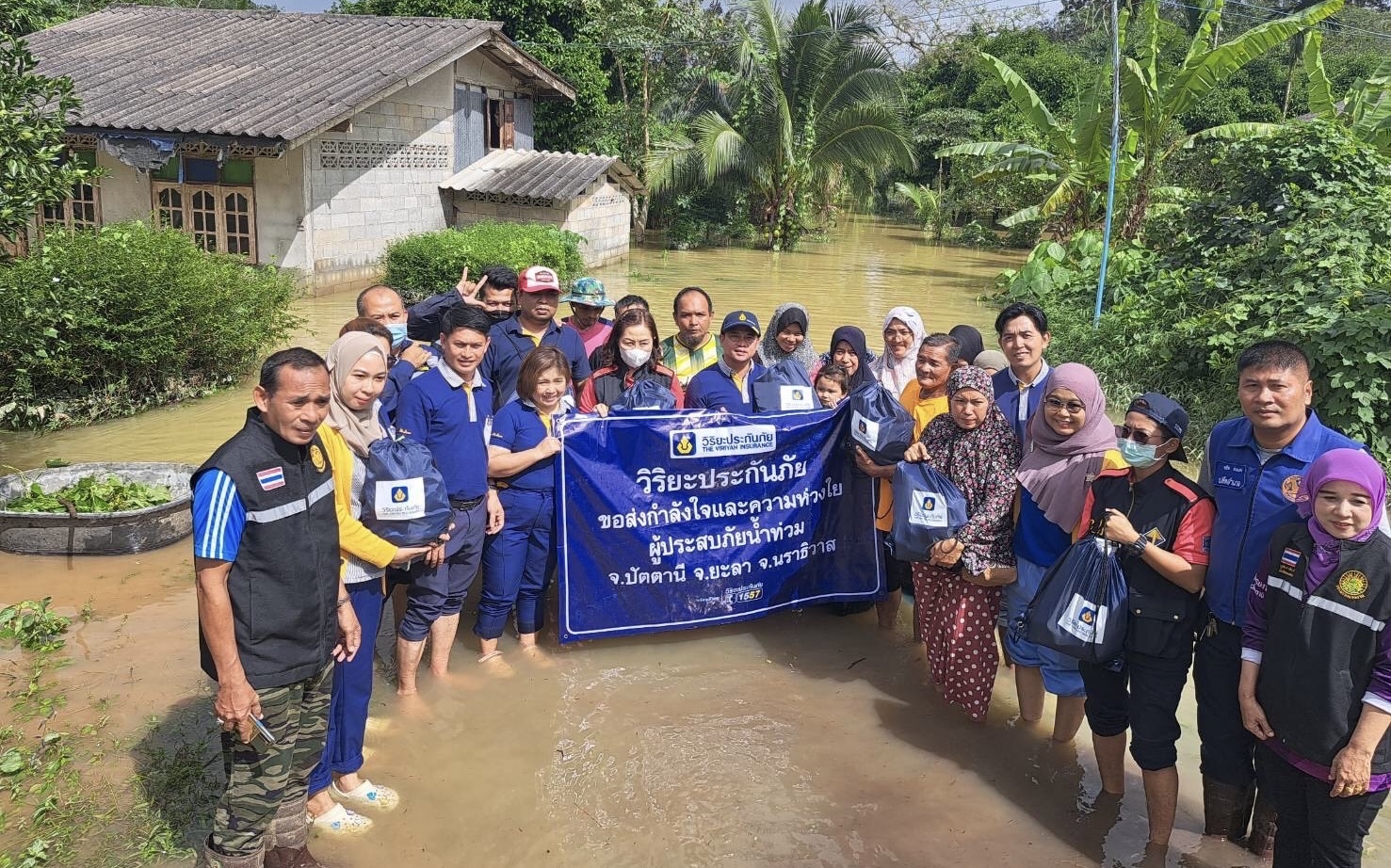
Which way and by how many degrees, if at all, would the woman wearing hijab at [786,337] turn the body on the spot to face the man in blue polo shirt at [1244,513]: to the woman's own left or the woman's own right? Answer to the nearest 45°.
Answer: approximately 45° to the woman's own left

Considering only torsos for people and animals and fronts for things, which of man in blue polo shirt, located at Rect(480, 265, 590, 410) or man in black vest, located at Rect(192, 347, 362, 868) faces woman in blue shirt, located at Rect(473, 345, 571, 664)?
the man in blue polo shirt

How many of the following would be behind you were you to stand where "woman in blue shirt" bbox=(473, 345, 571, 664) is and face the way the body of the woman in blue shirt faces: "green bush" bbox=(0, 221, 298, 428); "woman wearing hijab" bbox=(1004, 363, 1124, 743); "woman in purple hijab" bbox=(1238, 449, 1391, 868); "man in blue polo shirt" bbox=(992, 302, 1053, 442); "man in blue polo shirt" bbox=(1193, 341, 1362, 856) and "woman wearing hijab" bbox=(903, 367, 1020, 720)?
1

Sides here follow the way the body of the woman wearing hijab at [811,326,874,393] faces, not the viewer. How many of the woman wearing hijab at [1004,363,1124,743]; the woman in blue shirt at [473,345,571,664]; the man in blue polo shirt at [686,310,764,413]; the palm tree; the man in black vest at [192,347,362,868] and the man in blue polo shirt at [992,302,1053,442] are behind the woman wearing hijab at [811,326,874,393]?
1

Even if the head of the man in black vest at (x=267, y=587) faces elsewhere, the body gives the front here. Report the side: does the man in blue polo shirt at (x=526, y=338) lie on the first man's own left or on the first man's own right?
on the first man's own left

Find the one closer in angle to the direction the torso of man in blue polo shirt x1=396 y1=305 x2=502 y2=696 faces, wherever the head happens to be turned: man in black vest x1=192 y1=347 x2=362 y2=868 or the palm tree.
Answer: the man in black vest

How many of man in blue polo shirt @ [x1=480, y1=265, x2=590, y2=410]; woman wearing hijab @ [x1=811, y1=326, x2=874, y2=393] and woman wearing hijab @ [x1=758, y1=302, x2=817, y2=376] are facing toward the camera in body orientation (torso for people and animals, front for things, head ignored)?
3

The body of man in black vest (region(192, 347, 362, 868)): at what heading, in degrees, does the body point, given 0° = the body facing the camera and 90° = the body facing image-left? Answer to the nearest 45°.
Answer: approximately 315°

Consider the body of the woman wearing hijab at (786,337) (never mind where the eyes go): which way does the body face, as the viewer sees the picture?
toward the camera

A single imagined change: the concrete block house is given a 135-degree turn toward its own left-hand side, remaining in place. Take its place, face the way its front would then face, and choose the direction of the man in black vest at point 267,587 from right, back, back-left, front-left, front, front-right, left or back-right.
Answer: right

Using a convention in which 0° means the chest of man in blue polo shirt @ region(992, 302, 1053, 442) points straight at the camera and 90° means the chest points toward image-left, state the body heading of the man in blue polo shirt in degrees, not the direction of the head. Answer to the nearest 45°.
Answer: approximately 45°
